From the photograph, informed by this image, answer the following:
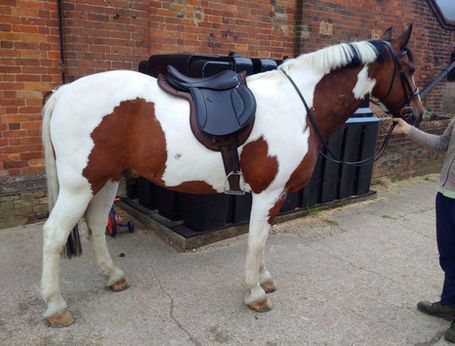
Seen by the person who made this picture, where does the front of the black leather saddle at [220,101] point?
facing to the right of the viewer

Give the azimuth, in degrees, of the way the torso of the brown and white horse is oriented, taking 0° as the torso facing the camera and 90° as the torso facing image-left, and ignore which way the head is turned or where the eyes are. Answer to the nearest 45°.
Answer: approximately 270°
